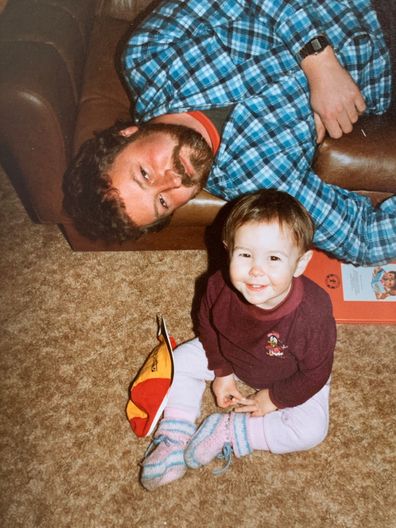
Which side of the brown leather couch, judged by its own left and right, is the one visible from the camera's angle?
front
